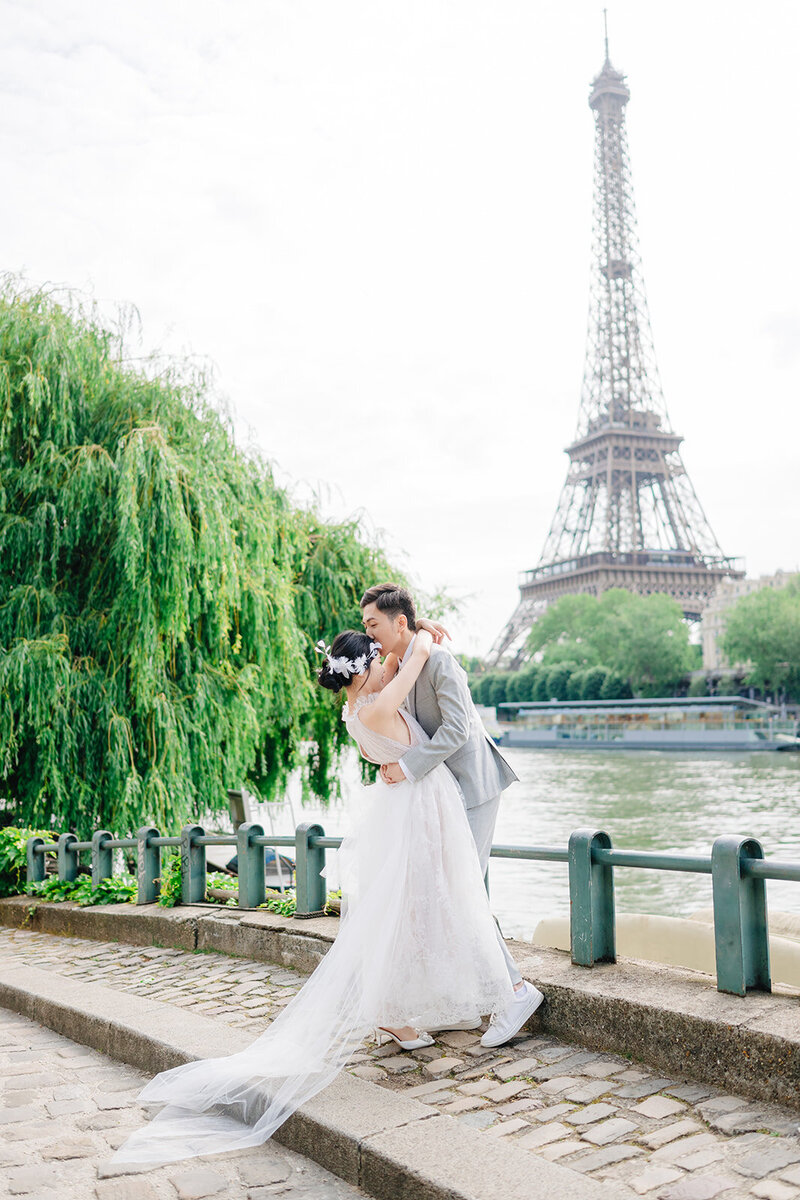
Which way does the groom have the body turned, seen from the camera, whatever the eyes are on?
to the viewer's left

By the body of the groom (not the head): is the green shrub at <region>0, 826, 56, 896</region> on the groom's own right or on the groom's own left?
on the groom's own right

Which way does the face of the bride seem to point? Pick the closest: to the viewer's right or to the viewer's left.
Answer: to the viewer's right

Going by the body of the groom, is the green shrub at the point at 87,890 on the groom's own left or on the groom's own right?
on the groom's own right

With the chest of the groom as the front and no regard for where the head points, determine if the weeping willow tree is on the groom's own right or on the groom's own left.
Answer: on the groom's own right
